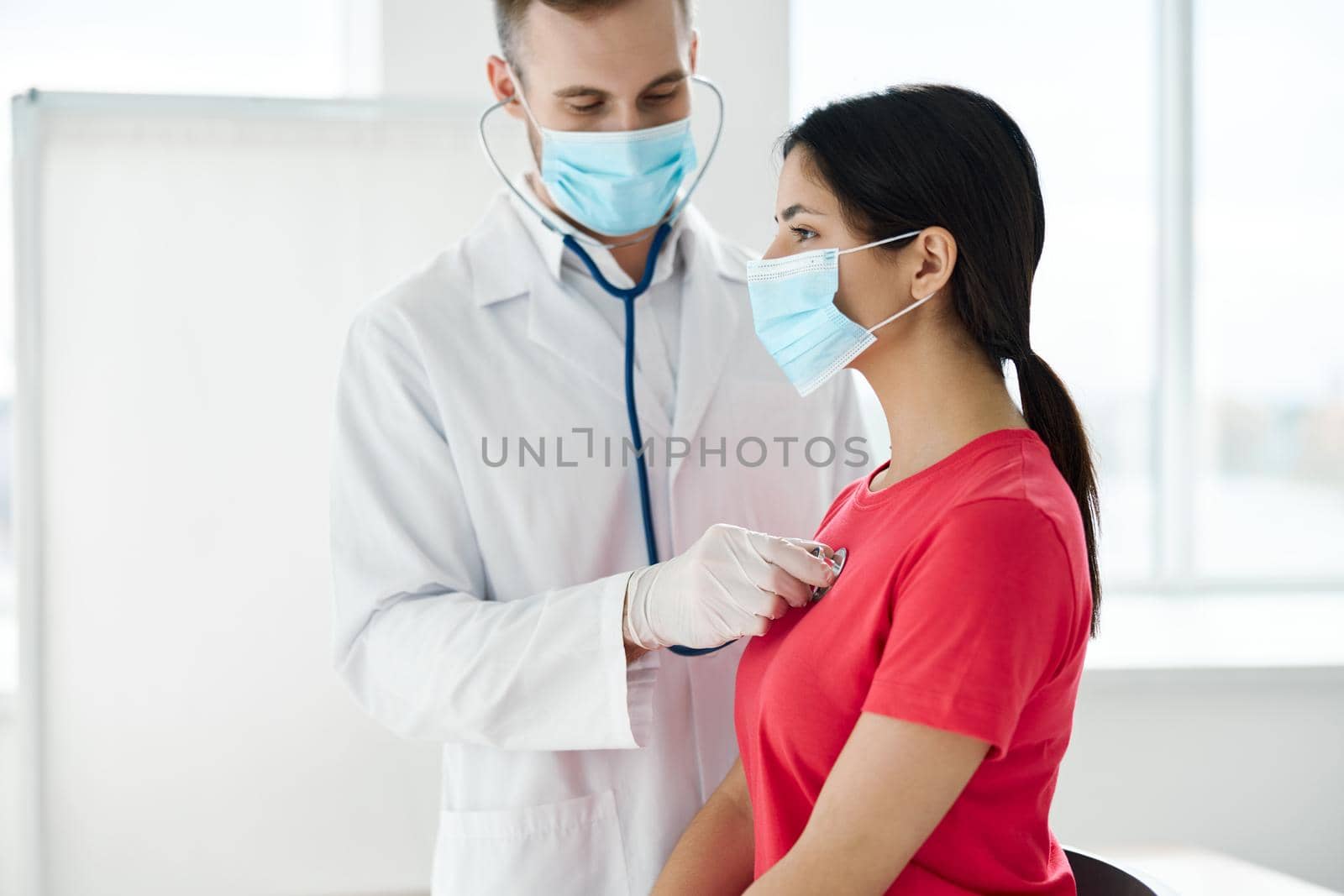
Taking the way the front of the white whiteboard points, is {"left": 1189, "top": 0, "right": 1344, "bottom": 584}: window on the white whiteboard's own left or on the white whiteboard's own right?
on the white whiteboard's own left

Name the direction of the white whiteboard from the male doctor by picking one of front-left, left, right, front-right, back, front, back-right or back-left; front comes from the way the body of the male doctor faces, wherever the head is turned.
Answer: back

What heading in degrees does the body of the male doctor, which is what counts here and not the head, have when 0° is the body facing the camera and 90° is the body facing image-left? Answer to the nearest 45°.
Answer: approximately 315°

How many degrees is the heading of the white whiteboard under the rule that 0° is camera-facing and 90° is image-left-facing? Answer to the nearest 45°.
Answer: approximately 0°

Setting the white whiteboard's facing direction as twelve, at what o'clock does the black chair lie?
The black chair is roughly at 11 o'clock from the white whiteboard.

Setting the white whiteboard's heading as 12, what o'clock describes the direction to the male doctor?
The male doctor is roughly at 11 o'clock from the white whiteboard.

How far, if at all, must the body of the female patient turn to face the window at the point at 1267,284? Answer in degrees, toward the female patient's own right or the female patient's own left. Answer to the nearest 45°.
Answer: approximately 135° to the female patient's own right

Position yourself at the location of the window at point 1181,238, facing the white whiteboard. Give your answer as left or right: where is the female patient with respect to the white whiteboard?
left

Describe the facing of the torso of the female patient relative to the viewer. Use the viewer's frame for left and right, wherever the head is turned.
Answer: facing to the left of the viewer

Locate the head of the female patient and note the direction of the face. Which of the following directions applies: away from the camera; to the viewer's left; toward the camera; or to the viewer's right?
to the viewer's left

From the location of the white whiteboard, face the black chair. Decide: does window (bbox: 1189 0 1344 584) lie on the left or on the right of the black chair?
left
